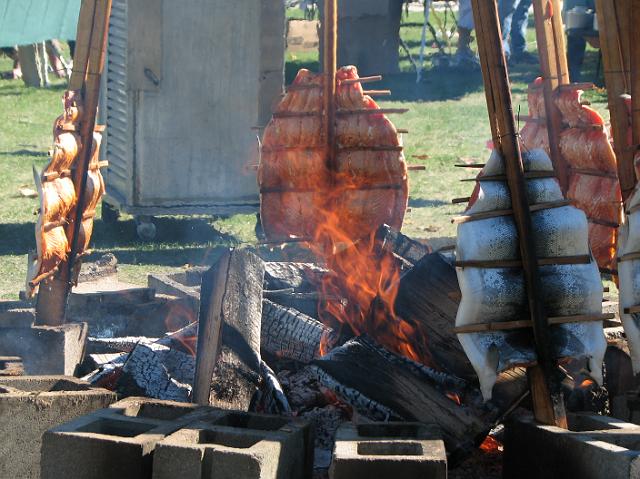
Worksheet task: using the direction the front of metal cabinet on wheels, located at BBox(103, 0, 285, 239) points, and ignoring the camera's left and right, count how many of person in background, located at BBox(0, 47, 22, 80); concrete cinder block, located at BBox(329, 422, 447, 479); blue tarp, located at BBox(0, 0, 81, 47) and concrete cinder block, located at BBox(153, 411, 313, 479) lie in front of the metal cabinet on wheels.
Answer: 2
